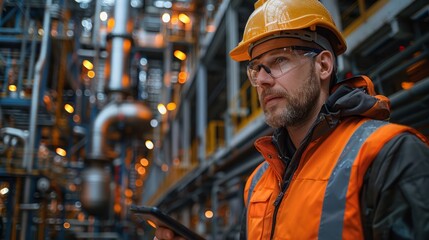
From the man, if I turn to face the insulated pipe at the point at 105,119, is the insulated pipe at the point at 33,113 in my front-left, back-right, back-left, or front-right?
front-left

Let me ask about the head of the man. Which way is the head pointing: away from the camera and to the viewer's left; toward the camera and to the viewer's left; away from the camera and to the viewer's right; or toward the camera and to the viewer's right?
toward the camera and to the viewer's left

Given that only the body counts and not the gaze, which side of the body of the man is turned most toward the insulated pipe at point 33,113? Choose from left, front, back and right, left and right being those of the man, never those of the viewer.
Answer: right

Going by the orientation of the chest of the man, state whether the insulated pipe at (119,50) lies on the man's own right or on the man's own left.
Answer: on the man's own right

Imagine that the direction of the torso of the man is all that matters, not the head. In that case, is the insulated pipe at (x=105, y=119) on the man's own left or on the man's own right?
on the man's own right

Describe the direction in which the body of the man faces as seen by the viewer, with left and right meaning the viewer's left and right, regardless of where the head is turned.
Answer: facing the viewer and to the left of the viewer
